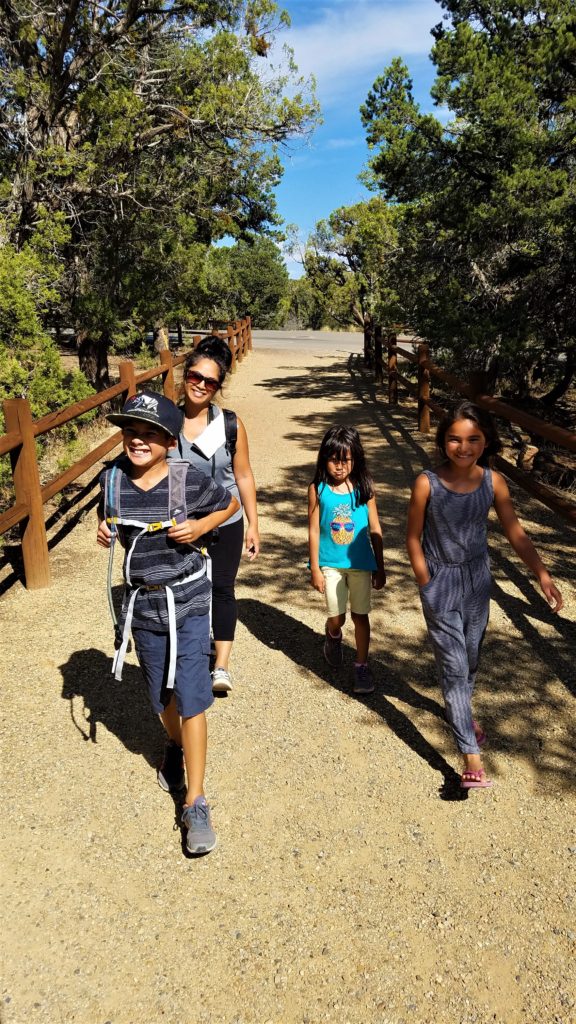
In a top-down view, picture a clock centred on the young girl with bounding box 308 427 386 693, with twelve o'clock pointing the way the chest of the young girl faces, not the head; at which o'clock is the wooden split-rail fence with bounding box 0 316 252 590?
The wooden split-rail fence is roughly at 4 o'clock from the young girl.

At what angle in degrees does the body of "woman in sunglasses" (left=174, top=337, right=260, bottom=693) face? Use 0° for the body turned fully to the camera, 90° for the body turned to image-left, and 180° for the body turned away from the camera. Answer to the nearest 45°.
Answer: approximately 0°

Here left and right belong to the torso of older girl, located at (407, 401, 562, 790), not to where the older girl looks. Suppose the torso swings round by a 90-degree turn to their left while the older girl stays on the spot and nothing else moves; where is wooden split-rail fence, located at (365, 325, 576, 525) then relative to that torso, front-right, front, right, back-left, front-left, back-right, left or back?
left

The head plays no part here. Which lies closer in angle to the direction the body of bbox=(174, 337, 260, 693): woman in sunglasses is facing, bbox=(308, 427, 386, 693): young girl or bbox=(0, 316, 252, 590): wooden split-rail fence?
the young girl

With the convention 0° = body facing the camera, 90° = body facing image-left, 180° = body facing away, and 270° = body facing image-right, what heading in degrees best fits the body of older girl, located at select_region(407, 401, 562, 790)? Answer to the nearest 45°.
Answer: approximately 0°

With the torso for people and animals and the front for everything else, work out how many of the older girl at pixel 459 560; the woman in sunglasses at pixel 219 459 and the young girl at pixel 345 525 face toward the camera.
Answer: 3

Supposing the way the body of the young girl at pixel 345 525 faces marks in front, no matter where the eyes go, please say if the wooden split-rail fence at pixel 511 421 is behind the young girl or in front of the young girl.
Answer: behind
